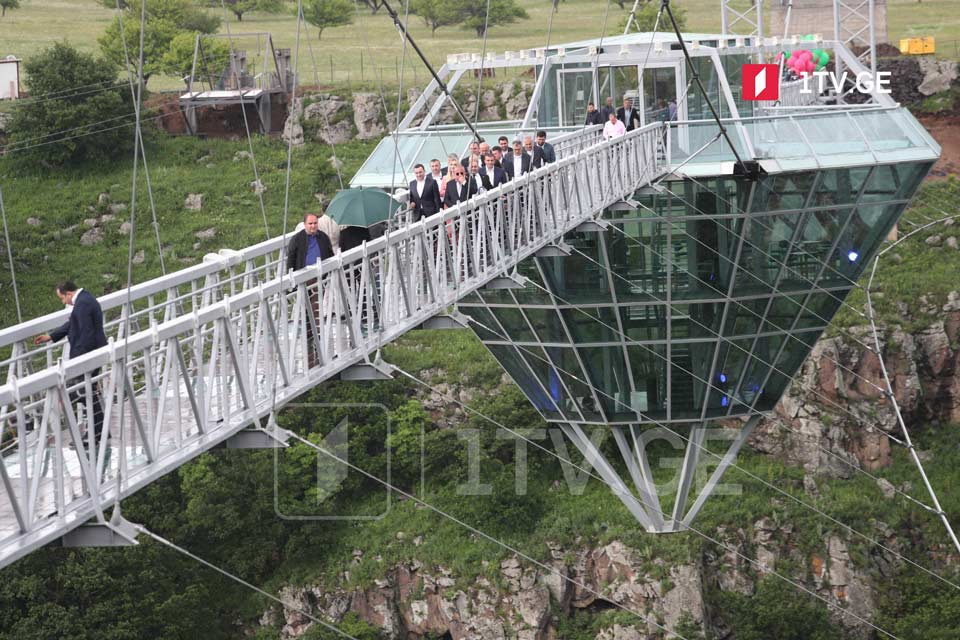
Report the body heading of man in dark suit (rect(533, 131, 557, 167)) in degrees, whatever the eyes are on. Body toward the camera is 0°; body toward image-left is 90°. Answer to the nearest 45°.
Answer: approximately 45°

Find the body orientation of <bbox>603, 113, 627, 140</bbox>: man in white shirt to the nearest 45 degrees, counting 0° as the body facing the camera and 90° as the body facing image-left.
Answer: approximately 45°

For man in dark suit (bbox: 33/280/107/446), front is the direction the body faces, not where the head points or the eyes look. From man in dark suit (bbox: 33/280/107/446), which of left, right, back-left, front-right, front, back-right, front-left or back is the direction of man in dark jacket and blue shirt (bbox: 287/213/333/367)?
back-right

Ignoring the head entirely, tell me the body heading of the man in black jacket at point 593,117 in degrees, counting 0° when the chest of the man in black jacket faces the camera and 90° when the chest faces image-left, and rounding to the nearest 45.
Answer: approximately 45°

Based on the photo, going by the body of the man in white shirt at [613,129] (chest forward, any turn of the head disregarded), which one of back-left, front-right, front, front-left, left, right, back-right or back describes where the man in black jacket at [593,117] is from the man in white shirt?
back-right
